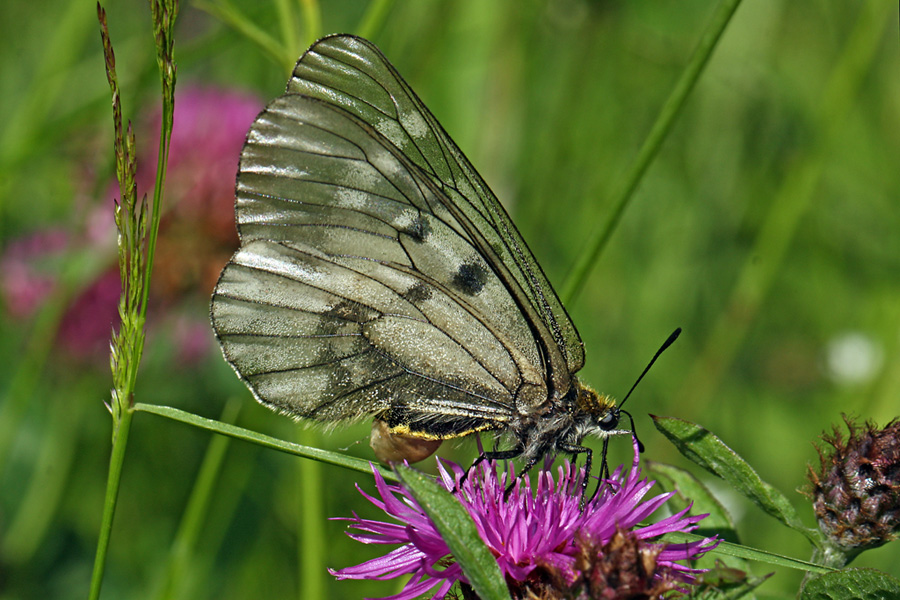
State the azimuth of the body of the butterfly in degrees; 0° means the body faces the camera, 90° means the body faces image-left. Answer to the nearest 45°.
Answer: approximately 270°

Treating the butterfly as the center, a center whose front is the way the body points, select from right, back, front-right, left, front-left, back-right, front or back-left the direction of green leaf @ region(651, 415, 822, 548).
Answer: front-right

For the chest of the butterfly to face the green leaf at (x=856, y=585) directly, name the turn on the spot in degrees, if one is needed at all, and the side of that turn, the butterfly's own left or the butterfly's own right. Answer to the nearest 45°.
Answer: approximately 45° to the butterfly's own right

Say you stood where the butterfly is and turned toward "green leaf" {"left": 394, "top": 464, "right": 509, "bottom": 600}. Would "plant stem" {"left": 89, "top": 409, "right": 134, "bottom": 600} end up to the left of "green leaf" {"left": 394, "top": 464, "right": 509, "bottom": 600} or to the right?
right

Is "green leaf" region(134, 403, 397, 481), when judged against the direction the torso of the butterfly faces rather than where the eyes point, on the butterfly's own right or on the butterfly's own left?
on the butterfly's own right

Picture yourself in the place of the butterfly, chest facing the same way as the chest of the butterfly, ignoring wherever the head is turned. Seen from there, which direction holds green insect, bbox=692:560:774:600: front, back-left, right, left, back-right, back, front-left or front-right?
front-right

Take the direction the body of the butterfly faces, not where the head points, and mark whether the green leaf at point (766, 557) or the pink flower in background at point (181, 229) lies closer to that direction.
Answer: the green leaf

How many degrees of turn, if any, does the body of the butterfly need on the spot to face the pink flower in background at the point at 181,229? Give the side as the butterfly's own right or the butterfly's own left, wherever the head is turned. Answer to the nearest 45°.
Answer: approximately 135° to the butterfly's own left

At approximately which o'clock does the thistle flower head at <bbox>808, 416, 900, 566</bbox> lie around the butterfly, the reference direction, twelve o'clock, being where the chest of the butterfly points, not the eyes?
The thistle flower head is roughly at 1 o'clock from the butterfly.

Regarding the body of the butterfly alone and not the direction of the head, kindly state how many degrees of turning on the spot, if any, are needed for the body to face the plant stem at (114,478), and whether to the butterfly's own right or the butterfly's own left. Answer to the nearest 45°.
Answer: approximately 135° to the butterfly's own right
